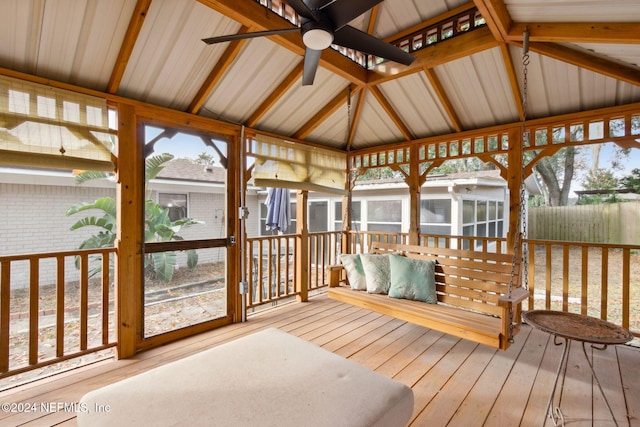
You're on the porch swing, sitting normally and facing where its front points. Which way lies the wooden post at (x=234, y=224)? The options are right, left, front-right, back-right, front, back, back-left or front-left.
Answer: front-right

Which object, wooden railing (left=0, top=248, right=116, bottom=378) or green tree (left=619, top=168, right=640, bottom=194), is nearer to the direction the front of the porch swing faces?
the wooden railing

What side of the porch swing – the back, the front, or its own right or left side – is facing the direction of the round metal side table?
left

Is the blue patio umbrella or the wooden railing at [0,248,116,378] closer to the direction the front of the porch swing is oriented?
the wooden railing

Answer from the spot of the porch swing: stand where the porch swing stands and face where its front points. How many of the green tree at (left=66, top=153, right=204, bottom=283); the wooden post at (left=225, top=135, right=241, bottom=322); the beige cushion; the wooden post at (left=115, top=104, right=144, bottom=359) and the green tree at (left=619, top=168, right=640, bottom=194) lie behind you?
1

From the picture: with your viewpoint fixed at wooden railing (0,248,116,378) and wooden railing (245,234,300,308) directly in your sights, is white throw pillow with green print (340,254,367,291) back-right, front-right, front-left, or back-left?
front-right

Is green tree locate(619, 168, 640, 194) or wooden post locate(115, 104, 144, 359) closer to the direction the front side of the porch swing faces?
the wooden post

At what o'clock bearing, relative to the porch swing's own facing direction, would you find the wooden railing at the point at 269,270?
The wooden railing is roughly at 2 o'clock from the porch swing.

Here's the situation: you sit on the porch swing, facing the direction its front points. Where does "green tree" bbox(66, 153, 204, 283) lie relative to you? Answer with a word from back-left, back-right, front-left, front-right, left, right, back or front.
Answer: front-right

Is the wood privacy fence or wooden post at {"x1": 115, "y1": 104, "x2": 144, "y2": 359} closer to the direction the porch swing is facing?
the wooden post

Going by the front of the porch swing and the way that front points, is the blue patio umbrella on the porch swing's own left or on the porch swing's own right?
on the porch swing's own right

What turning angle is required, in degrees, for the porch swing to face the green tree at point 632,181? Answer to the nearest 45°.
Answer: approximately 180°

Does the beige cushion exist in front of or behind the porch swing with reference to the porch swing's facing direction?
in front

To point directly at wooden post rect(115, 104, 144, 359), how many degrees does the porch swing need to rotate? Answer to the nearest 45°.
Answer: approximately 45° to its right
